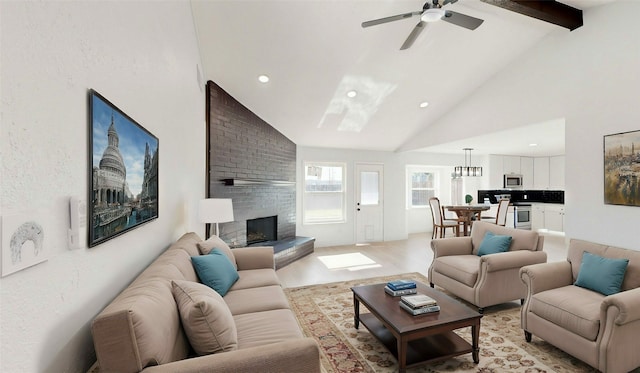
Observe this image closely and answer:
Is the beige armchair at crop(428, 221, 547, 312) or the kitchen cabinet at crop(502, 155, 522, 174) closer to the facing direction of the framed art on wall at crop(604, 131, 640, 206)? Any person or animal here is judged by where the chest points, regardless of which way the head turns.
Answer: the beige armchair

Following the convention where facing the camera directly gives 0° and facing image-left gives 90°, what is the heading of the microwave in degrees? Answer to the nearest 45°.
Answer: approximately 0°

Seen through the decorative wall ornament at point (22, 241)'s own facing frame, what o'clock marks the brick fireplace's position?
The brick fireplace is roughly at 9 o'clock from the decorative wall ornament.

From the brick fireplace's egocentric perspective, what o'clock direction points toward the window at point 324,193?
The window is roughly at 9 o'clock from the brick fireplace.

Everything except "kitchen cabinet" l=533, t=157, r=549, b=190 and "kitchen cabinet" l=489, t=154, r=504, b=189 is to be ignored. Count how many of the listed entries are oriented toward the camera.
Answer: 2

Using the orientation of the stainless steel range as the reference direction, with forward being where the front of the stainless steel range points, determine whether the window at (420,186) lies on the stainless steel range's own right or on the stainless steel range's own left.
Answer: on the stainless steel range's own right

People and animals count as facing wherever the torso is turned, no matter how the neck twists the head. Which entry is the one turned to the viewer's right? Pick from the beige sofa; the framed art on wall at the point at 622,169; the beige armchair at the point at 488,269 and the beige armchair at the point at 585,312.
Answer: the beige sofa

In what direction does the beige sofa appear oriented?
to the viewer's right

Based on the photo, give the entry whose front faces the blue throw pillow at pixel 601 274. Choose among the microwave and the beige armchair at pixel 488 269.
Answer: the microwave

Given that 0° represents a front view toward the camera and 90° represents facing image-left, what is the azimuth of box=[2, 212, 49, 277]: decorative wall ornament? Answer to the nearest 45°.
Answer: approximately 315°

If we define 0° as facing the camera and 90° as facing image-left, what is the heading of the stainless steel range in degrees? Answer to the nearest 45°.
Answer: approximately 0°

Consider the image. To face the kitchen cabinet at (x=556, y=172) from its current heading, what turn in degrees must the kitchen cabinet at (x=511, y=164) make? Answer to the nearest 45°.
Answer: approximately 135° to its left

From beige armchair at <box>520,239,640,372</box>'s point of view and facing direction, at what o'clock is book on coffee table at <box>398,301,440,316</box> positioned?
The book on coffee table is roughly at 12 o'clock from the beige armchair.

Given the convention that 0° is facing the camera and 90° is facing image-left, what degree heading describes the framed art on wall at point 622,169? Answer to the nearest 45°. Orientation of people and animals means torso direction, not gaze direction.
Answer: approximately 45°
